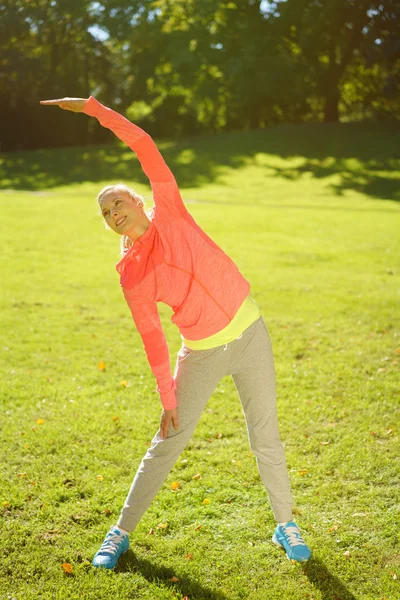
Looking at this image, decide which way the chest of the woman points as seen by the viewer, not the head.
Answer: toward the camera
